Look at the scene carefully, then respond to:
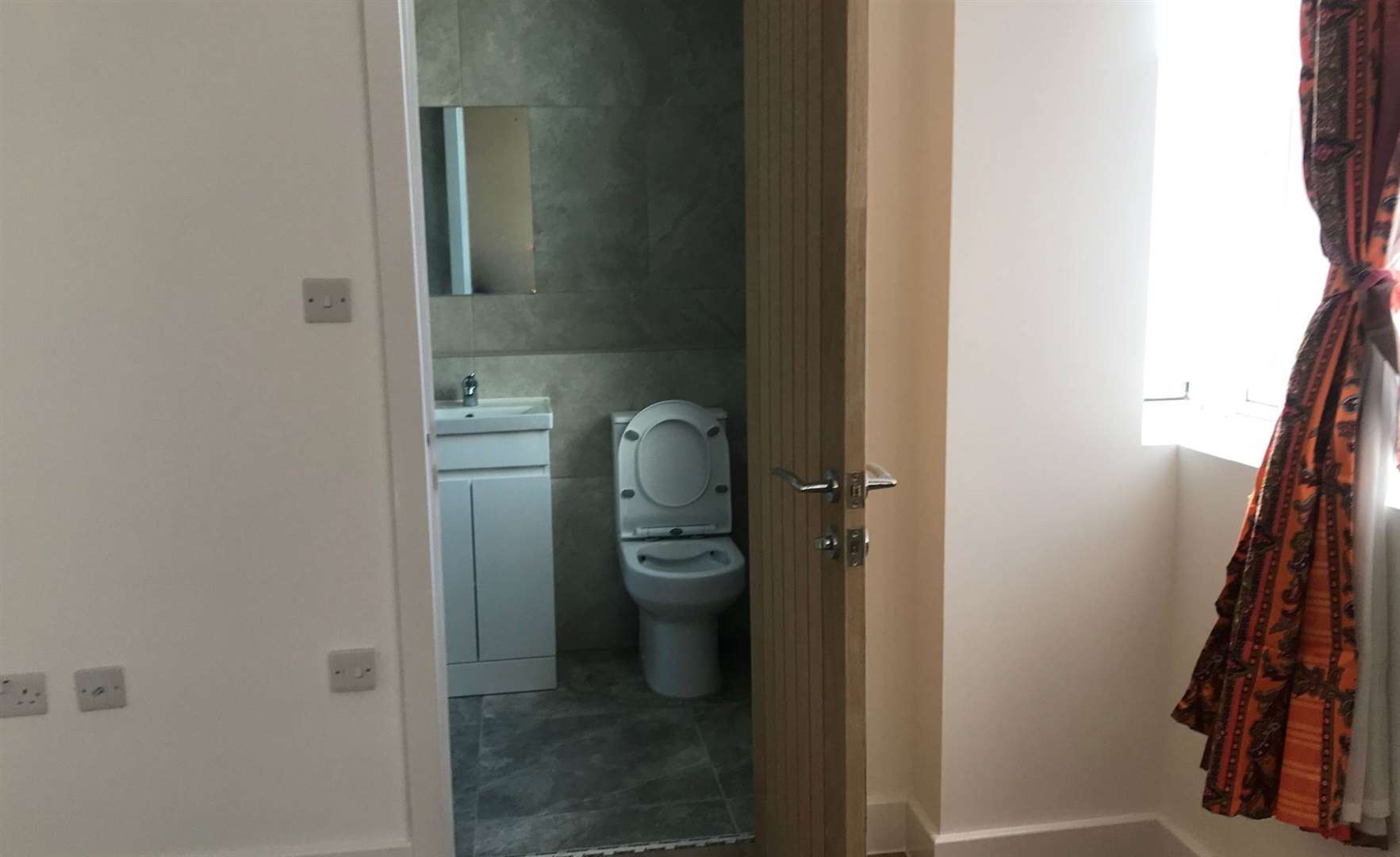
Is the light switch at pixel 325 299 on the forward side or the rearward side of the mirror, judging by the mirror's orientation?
on the forward side

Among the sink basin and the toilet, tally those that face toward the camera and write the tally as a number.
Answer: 2

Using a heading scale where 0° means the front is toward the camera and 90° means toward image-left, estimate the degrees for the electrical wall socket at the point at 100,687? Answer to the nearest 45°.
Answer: approximately 0°
